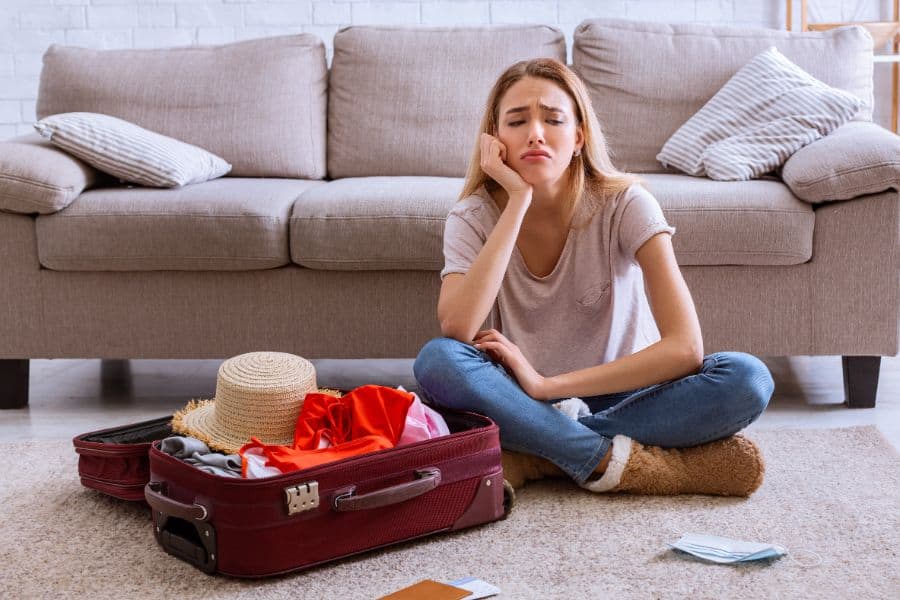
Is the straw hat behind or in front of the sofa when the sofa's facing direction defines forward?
in front

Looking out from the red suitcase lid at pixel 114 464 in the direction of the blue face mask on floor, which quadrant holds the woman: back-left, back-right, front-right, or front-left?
front-left

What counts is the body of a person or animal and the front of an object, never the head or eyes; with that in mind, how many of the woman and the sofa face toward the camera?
2

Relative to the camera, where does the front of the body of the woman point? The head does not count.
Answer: toward the camera

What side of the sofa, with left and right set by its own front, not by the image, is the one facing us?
front

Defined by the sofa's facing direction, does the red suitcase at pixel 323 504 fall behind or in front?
in front

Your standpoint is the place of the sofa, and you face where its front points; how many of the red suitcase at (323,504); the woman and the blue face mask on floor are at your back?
0

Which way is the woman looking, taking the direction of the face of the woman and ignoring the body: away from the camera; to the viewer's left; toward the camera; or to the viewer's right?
toward the camera

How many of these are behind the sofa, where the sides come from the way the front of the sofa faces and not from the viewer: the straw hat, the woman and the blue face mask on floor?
0

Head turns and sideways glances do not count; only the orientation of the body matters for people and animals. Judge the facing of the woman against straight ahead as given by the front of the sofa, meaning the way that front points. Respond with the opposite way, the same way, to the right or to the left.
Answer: the same way

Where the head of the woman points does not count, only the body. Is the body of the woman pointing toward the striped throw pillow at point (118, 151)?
no
